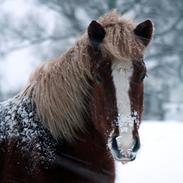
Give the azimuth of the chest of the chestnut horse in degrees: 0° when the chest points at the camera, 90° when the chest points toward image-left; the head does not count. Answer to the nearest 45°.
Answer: approximately 315°
